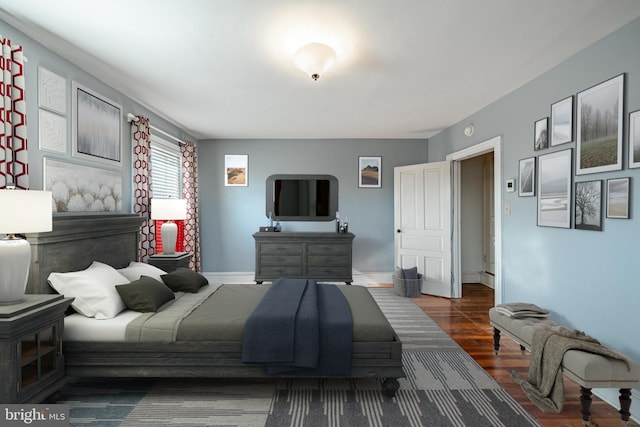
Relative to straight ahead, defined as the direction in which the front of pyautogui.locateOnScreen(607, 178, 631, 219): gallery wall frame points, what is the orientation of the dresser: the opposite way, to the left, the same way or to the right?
to the left

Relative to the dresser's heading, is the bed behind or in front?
in front

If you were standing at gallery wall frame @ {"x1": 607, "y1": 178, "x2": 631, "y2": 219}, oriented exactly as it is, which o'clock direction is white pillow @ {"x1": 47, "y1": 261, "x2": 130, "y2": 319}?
The white pillow is roughly at 12 o'clock from the gallery wall frame.

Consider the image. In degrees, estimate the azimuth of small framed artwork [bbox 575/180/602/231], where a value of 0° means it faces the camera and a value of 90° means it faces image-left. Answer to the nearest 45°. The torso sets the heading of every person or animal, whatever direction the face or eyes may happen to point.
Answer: approximately 45°

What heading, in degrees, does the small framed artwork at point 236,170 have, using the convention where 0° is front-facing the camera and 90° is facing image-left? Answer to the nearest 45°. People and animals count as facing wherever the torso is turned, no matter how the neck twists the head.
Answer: approximately 0°

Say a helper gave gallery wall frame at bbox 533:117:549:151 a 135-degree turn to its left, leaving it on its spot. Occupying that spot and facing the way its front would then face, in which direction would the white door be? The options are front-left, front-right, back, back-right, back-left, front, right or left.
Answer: back-left

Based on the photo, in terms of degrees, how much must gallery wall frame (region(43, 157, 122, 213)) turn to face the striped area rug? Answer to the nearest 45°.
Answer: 0° — it already faces it

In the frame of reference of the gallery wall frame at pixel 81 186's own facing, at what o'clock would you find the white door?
The white door is roughly at 11 o'clock from the gallery wall frame.

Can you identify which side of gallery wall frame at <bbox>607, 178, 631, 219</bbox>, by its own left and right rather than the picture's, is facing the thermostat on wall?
right

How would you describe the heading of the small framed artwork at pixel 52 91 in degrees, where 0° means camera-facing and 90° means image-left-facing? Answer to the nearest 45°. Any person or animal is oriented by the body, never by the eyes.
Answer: approximately 315°

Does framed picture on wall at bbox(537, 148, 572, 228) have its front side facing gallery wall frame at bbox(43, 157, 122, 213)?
yes

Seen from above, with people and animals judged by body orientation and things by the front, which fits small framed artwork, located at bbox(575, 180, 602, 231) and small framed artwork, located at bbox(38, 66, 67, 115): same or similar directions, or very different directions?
very different directions

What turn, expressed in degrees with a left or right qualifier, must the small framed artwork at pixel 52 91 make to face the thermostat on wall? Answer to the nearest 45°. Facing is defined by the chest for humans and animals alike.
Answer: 0° — it already faces it

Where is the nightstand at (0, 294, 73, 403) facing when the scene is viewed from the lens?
facing the viewer and to the right of the viewer

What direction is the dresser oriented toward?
toward the camera

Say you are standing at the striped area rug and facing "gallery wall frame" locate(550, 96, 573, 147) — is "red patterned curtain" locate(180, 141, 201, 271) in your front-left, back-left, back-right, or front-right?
back-left
